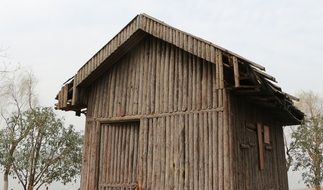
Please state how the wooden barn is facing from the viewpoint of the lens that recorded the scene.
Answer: facing the viewer and to the left of the viewer
